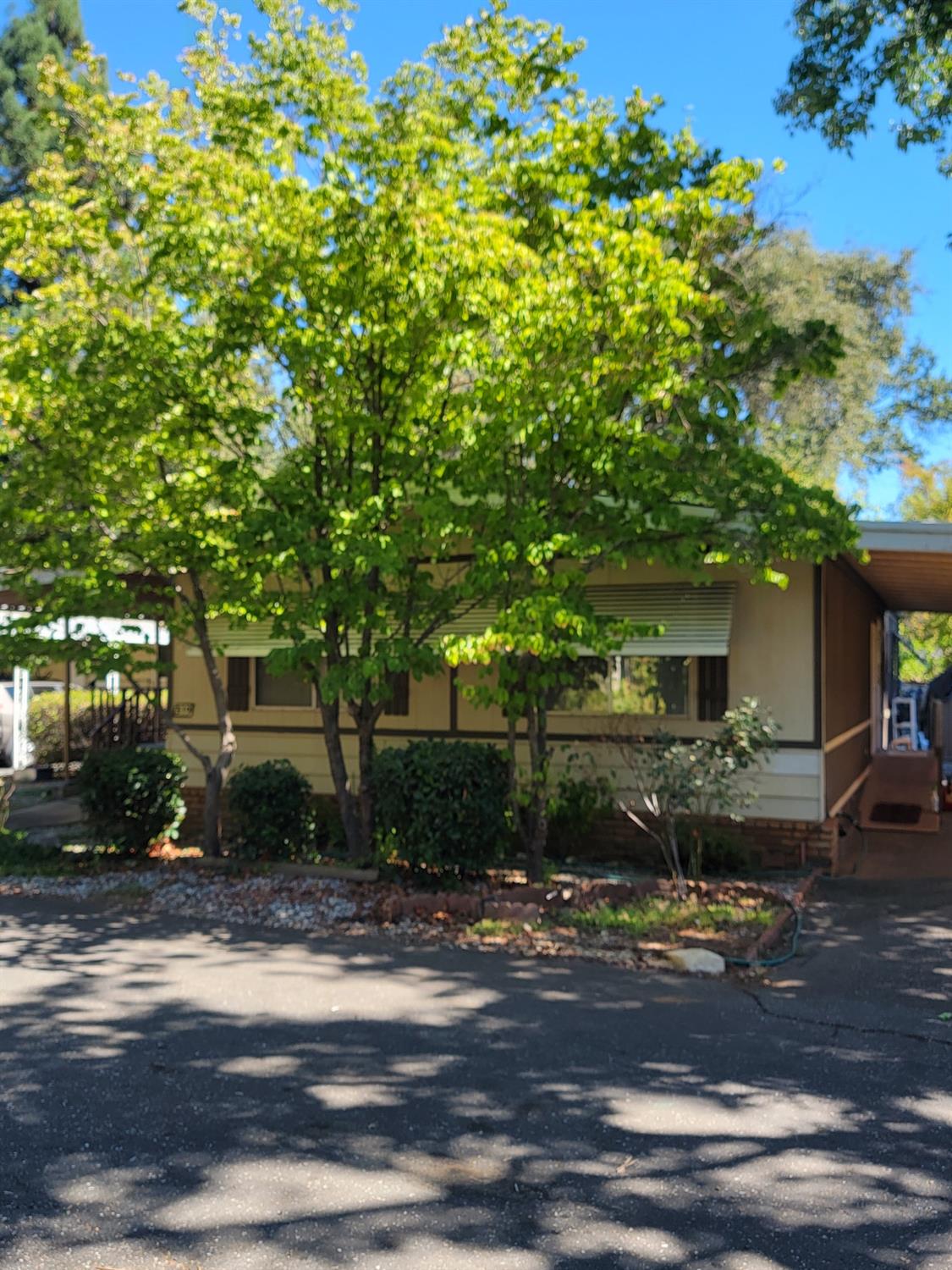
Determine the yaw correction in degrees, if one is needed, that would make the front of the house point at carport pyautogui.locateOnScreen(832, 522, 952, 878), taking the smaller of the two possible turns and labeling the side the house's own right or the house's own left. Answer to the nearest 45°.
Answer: approximately 135° to the house's own left

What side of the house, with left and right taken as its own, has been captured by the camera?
front

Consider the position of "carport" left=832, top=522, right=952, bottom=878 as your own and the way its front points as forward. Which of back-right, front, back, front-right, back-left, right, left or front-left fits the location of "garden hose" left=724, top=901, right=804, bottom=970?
front

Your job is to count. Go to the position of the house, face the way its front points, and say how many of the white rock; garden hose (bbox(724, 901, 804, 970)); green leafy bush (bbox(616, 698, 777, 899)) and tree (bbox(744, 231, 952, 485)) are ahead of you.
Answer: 3

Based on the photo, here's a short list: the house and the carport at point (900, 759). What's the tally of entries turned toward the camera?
2

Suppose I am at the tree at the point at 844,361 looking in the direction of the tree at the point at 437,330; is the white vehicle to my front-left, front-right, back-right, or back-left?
front-right

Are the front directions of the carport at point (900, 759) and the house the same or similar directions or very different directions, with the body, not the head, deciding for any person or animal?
same or similar directions

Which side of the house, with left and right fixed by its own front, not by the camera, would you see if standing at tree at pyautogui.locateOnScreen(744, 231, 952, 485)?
back

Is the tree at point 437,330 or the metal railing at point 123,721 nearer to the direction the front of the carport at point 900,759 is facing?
the tree

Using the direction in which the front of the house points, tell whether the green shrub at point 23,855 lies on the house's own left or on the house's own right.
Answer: on the house's own right

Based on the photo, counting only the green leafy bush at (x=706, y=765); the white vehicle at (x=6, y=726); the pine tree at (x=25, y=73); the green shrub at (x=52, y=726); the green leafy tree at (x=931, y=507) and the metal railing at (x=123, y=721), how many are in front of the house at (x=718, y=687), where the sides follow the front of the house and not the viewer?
1

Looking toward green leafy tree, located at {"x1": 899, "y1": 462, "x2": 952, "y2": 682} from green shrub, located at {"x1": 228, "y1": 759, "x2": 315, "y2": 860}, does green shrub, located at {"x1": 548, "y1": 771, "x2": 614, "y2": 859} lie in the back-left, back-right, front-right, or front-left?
front-right

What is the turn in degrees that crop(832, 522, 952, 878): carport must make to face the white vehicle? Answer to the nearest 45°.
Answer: approximately 90° to its right
